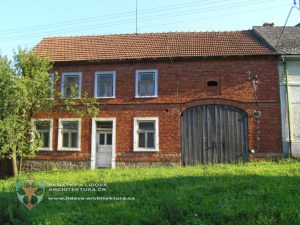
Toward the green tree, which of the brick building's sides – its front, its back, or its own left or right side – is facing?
right

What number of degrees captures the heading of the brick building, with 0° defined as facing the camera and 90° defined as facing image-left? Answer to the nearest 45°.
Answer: approximately 0°

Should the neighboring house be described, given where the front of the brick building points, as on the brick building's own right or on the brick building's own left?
on the brick building's own left

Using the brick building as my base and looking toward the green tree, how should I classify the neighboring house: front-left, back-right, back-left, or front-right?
back-left
